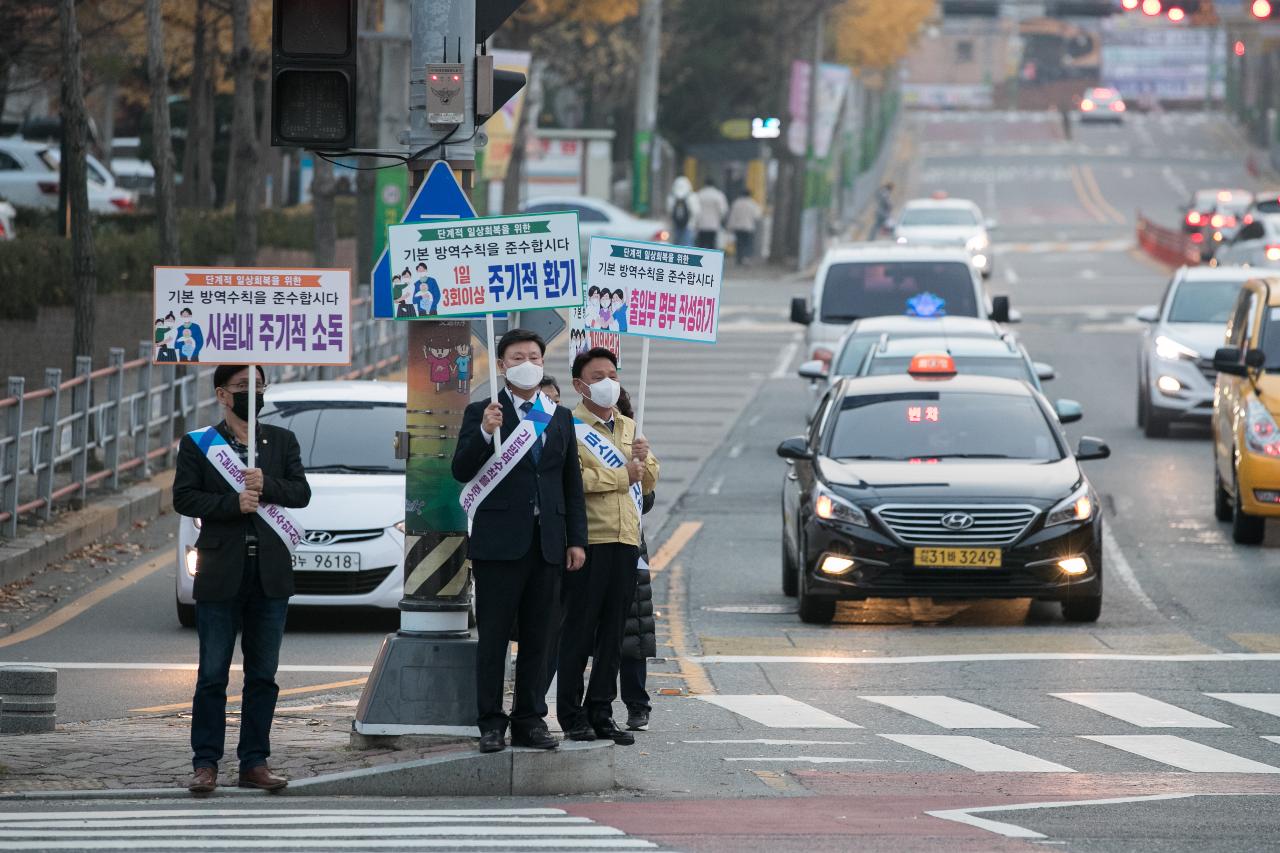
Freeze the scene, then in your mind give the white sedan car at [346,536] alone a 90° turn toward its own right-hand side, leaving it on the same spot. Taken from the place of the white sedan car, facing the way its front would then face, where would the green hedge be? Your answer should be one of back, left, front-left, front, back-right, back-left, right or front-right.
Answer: right

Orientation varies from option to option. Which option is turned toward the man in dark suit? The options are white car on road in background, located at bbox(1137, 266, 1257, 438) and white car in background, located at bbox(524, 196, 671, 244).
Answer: white car on road in background, located at bbox(1137, 266, 1257, 438)

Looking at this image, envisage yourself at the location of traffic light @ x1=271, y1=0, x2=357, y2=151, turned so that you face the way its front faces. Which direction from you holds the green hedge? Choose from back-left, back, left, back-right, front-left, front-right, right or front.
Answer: back

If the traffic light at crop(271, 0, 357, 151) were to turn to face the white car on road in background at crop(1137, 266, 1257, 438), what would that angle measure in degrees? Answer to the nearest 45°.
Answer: approximately 135° to its left

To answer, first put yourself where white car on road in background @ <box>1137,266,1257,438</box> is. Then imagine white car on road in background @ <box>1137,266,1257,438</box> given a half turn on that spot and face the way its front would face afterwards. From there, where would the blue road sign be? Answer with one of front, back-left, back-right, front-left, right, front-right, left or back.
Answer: back

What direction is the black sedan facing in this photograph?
toward the camera

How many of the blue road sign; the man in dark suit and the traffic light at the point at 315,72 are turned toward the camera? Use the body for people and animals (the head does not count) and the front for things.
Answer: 3

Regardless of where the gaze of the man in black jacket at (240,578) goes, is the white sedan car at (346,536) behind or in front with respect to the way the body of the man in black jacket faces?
behind

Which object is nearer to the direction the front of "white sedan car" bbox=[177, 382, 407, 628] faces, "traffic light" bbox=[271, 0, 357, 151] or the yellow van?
the traffic light

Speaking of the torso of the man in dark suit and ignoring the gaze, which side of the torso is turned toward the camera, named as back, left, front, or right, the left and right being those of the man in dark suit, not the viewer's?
front

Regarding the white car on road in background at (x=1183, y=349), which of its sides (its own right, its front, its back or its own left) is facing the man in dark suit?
front

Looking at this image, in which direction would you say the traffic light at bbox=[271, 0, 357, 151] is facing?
toward the camera
